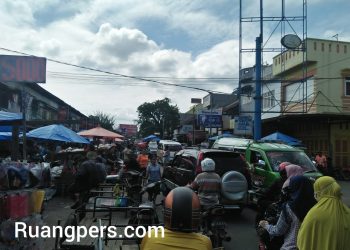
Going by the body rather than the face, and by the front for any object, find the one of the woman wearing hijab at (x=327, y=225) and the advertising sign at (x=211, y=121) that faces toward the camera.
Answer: the advertising sign

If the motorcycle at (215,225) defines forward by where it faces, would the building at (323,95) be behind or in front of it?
in front

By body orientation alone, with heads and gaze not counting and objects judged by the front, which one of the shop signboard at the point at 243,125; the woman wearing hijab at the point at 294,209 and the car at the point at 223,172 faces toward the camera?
the shop signboard

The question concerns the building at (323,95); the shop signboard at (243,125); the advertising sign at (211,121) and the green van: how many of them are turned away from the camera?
0

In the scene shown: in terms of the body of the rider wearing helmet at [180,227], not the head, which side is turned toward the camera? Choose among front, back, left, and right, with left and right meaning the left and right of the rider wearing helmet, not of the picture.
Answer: back

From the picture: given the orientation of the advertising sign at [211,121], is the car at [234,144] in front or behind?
in front

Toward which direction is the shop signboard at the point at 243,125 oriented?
toward the camera

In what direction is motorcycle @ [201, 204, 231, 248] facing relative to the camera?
away from the camera

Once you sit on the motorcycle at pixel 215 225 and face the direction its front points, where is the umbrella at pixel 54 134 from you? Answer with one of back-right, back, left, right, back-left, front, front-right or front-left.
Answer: front-left

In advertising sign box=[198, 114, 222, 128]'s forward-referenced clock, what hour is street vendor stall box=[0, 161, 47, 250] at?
The street vendor stall is roughly at 12 o'clock from the advertising sign.

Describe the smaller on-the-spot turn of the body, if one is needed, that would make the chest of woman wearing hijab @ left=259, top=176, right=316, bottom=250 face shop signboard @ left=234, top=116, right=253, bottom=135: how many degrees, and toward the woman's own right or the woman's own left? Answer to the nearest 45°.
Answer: approximately 45° to the woman's own right

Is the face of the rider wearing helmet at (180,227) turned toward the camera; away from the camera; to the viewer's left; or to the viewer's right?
away from the camera

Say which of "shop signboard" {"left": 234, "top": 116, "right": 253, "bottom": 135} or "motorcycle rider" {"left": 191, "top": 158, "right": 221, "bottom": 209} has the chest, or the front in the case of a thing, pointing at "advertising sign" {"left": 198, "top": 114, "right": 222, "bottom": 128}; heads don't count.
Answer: the motorcycle rider
